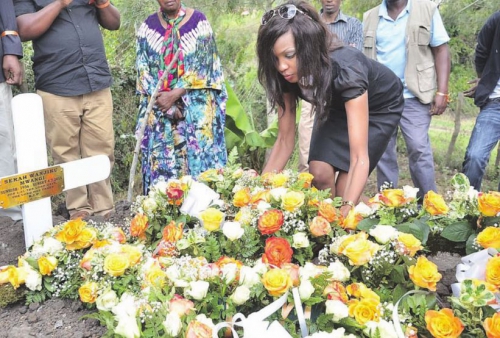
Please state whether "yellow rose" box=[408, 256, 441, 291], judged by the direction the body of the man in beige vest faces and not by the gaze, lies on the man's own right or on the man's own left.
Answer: on the man's own left

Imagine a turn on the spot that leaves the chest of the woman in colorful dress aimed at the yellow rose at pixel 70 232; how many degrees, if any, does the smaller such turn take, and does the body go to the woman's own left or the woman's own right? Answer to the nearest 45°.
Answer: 0° — they already face it

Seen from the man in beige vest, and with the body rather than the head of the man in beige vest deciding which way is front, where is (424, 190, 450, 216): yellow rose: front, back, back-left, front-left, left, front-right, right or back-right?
front-left

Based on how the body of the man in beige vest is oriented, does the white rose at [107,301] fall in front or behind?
in front

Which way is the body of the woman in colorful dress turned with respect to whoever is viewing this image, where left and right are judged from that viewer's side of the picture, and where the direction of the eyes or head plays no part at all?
facing the viewer

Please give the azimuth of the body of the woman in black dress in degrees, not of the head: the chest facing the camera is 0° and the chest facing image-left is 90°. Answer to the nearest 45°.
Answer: approximately 45°

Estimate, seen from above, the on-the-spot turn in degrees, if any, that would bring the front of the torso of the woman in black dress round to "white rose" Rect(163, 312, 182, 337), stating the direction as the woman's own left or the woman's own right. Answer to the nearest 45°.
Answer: approximately 45° to the woman's own left

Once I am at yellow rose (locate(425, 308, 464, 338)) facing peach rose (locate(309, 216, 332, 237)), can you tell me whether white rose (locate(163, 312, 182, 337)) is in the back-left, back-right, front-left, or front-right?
front-left

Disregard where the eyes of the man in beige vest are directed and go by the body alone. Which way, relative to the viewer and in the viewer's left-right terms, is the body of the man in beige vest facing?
facing the viewer and to the left of the viewer

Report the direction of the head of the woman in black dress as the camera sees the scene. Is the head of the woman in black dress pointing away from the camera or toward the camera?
toward the camera

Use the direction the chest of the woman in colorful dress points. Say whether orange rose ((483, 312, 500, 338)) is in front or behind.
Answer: in front

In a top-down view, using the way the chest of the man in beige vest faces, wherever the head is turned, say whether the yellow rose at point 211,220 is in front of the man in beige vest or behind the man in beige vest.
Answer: in front

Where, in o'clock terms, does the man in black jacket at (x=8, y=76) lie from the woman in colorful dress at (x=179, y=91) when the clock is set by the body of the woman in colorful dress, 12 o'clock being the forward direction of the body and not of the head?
The man in black jacket is roughly at 2 o'clock from the woman in colorful dress.

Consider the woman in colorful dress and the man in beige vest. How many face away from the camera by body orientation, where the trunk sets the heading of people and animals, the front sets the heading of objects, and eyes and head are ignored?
0

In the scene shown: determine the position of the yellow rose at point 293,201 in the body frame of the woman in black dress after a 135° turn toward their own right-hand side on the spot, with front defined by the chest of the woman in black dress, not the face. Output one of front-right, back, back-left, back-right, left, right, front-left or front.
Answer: back

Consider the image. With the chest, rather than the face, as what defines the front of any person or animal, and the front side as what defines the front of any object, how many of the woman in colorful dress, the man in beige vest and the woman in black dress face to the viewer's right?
0

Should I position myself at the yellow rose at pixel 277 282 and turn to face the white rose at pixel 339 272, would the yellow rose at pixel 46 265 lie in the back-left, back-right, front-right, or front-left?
back-left

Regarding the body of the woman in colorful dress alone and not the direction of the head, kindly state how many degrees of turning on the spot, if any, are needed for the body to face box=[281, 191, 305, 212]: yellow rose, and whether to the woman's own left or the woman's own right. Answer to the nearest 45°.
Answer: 0° — they already face it
